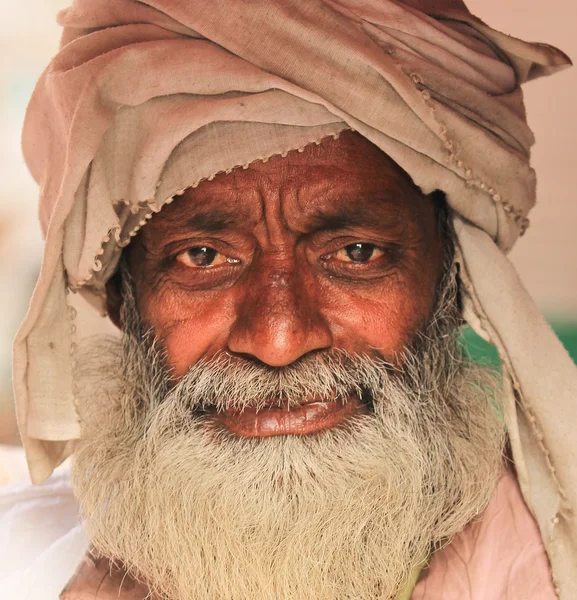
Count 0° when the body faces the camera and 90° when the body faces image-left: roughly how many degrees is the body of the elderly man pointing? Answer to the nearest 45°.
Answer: approximately 0°
